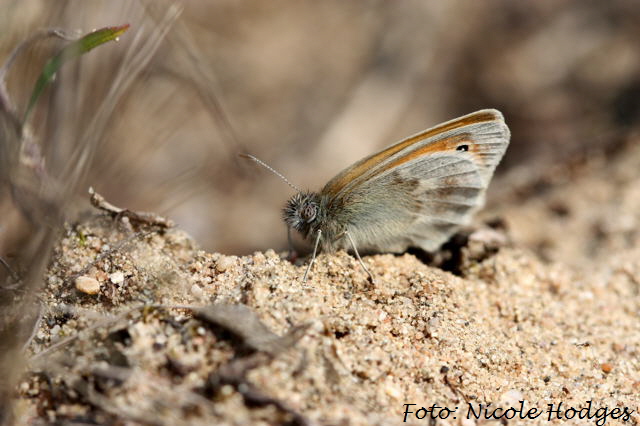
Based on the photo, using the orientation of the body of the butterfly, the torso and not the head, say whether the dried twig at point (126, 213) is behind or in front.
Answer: in front

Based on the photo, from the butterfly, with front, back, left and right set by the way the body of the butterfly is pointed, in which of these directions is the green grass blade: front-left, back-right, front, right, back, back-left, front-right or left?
front-left

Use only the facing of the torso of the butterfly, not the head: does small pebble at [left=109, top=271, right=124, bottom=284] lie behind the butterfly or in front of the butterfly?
in front

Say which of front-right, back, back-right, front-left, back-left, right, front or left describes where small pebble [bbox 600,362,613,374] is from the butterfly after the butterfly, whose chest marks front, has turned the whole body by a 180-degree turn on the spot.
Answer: front

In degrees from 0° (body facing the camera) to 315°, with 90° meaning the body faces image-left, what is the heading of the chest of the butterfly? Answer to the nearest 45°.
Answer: approximately 90°
